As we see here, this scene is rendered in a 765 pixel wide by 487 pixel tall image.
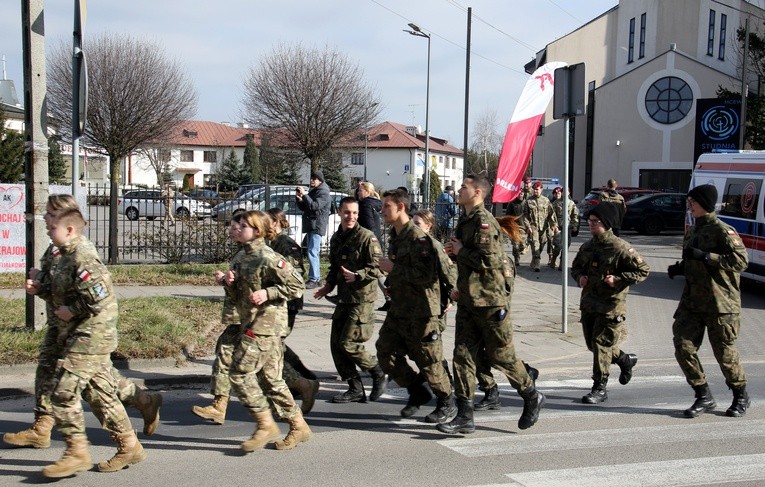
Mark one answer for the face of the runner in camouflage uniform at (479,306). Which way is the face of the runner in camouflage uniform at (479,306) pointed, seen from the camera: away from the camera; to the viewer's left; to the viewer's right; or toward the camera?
to the viewer's left

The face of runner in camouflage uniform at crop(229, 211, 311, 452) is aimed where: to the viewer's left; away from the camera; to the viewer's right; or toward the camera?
to the viewer's left

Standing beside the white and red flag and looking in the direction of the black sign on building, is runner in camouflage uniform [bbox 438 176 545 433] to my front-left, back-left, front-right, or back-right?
back-right

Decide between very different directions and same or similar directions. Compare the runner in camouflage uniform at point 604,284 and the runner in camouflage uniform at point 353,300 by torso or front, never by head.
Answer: same or similar directions

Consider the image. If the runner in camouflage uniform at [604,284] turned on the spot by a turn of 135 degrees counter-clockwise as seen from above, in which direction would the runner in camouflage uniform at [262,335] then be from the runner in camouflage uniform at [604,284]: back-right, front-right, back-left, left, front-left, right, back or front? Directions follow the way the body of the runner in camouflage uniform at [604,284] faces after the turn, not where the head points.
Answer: back-right

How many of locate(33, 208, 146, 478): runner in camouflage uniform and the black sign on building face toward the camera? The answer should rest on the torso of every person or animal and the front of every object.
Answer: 1

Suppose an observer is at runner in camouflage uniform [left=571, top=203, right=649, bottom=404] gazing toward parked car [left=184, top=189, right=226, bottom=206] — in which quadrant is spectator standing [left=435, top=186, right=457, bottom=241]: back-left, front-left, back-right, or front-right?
front-right

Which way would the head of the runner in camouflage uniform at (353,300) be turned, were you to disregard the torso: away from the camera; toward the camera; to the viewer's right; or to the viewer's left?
toward the camera

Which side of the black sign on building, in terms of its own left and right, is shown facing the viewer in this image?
front

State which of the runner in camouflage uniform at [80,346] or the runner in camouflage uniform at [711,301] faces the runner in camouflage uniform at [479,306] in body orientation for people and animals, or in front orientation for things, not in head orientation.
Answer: the runner in camouflage uniform at [711,301]

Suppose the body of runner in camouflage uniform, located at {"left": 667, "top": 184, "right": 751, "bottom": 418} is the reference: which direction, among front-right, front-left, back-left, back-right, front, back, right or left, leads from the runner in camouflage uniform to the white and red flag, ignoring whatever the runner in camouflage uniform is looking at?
right

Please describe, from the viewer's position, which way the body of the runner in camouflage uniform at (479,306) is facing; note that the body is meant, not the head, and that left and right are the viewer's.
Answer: facing to the left of the viewer

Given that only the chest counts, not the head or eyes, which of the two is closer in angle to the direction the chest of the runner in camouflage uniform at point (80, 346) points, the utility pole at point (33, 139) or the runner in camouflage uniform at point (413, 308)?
the utility pole

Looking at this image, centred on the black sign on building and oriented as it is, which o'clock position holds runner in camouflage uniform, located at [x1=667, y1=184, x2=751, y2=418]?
The runner in camouflage uniform is roughly at 12 o'clock from the black sign on building.

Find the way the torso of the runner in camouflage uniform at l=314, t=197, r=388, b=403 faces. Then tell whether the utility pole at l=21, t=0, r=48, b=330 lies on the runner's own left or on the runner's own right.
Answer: on the runner's own right

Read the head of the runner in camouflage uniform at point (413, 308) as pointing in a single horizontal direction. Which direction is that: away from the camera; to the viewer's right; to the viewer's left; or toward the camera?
to the viewer's left

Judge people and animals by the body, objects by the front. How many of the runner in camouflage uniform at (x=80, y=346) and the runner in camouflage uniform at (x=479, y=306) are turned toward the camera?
0

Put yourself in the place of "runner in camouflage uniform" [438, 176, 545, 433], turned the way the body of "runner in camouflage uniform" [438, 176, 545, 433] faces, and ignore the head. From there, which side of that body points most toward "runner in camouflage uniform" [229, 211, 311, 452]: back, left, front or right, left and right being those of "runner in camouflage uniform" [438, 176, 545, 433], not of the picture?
front

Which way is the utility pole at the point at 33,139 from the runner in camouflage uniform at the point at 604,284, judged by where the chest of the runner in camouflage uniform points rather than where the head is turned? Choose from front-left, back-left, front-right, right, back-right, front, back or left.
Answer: front-right

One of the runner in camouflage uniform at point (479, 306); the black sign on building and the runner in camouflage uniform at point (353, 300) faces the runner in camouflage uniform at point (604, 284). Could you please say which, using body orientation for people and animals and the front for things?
the black sign on building

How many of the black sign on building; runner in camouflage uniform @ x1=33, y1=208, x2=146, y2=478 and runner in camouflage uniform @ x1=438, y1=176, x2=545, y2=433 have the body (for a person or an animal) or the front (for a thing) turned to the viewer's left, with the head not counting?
2
